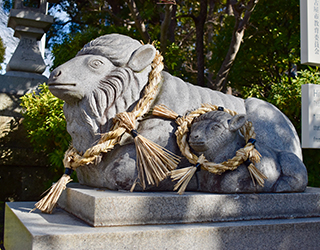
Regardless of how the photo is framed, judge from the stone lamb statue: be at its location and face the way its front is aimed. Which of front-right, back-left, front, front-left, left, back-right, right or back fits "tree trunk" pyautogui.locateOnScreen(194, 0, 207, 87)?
right

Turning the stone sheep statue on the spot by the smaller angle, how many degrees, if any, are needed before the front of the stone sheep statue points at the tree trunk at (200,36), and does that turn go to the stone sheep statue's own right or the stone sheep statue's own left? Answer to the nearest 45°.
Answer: approximately 90° to the stone sheep statue's own right

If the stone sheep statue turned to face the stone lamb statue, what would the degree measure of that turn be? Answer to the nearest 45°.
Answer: approximately 180°

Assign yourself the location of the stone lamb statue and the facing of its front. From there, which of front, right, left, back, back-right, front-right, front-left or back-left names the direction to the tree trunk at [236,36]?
right

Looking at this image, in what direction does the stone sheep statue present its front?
to the viewer's left

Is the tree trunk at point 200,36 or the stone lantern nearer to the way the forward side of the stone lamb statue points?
the stone lantern

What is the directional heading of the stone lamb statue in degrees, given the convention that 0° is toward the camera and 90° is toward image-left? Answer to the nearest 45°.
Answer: approximately 90°

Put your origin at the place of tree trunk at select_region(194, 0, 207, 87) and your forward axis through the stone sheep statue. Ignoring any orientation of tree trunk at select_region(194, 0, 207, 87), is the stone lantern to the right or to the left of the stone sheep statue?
right

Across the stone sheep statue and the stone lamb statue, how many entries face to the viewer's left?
2

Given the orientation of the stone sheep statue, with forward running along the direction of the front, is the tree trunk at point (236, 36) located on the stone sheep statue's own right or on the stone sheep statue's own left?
on the stone sheep statue's own right

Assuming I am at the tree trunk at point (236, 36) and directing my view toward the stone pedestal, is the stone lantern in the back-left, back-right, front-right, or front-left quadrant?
front-right

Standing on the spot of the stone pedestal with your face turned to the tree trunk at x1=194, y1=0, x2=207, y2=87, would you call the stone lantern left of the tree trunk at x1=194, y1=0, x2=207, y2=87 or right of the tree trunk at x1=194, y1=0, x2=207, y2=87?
left
